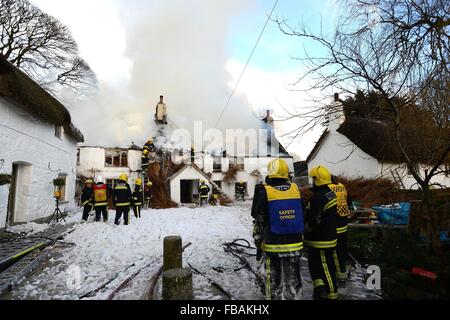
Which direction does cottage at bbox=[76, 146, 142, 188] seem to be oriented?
toward the camera

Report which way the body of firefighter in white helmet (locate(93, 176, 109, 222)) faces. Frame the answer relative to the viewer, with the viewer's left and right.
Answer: facing away from the viewer

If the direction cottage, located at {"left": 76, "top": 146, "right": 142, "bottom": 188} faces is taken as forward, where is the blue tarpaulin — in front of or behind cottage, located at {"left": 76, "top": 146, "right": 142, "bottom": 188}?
in front

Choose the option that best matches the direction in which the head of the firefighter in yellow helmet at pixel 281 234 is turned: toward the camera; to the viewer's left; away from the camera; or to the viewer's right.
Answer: away from the camera

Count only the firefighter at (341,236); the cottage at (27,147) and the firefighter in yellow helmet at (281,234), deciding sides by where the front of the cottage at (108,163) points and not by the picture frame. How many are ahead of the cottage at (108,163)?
3

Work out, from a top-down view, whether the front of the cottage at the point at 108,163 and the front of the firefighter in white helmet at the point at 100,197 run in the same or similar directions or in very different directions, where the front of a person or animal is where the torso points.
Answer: very different directions

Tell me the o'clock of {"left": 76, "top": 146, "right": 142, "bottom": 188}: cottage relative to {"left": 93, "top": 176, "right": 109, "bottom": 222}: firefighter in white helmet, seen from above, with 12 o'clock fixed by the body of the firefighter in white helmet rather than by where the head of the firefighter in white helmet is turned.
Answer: The cottage is roughly at 12 o'clock from the firefighter in white helmet.

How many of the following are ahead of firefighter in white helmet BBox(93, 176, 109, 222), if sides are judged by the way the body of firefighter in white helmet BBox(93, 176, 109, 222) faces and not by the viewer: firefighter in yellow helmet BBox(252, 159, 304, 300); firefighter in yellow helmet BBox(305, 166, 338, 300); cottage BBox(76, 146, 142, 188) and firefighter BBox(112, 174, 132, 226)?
1

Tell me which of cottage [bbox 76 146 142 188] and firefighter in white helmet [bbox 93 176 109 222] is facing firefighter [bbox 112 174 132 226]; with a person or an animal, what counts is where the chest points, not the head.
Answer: the cottage

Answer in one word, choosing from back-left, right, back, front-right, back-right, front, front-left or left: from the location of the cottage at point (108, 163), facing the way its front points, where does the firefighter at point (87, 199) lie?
front

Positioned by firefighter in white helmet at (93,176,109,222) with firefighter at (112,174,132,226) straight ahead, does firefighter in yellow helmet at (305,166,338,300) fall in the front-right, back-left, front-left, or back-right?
front-right

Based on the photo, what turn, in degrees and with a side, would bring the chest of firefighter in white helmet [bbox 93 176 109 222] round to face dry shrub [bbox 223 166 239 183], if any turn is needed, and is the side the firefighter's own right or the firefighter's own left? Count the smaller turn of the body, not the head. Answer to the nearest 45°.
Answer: approximately 45° to the firefighter's own right

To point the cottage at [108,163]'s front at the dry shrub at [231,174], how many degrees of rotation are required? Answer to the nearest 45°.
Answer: approximately 90° to its left
